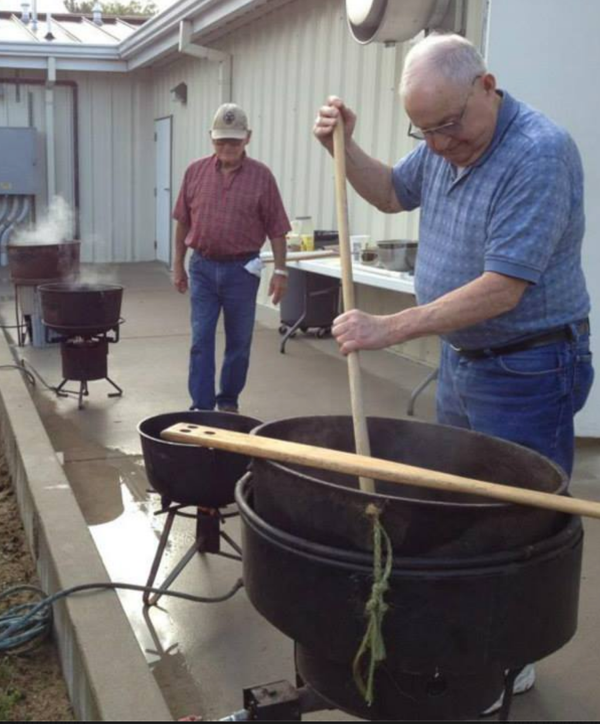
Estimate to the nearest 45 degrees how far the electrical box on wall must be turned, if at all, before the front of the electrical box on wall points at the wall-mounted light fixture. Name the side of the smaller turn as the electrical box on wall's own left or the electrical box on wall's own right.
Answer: approximately 45° to the electrical box on wall's own left

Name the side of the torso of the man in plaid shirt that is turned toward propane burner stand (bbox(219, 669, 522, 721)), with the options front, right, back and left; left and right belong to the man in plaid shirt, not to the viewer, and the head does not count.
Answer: front

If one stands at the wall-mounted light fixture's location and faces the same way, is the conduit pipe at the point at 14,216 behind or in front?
in front

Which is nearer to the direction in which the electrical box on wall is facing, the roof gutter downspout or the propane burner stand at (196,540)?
the propane burner stand

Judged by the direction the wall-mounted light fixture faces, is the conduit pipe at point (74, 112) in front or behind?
in front

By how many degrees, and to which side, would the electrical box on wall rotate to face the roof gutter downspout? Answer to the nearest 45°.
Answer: approximately 45° to its left

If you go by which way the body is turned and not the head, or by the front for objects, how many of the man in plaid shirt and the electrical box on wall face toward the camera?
2
